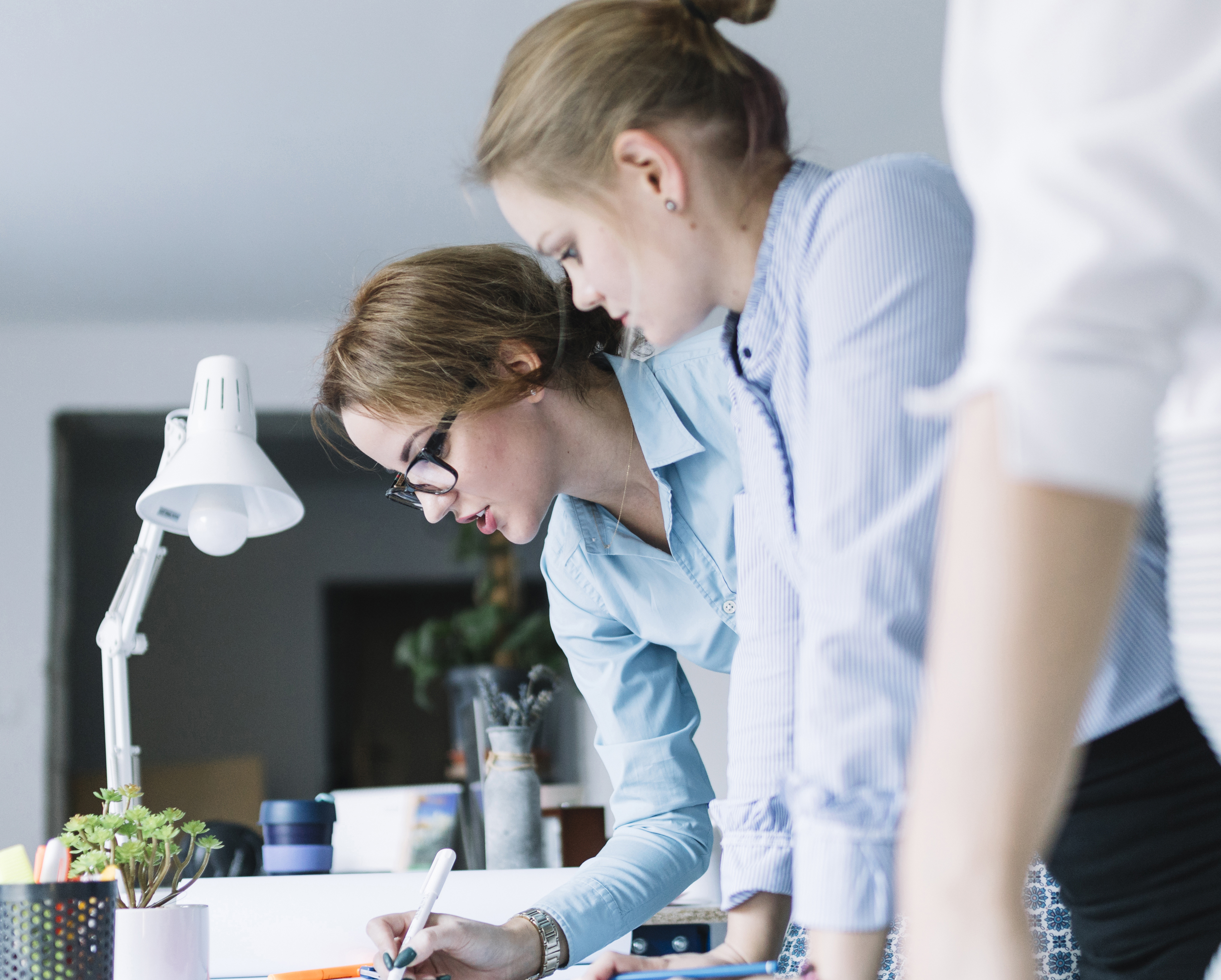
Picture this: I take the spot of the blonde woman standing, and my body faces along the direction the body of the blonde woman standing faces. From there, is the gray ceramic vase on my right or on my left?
on my right

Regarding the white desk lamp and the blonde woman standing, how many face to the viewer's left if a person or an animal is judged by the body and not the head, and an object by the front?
1

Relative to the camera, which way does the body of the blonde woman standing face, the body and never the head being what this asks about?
to the viewer's left

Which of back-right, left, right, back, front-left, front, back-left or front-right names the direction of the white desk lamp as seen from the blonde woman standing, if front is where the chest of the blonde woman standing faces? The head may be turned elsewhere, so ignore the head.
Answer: front-right

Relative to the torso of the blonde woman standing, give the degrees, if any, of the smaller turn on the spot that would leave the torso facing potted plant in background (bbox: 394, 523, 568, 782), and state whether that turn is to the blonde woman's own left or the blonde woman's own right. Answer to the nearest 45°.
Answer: approximately 90° to the blonde woman's own right

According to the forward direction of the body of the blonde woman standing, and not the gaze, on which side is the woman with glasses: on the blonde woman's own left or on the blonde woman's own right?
on the blonde woman's own right

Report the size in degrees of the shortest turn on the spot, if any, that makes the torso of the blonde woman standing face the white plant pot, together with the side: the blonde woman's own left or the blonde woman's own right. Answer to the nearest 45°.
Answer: approximately 45° to the blonde woman's own right

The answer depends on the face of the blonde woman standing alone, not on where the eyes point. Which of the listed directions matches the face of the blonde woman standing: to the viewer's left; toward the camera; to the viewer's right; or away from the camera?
to the viewer's left

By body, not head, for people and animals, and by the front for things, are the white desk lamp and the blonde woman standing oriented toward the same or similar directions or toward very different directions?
very different directions

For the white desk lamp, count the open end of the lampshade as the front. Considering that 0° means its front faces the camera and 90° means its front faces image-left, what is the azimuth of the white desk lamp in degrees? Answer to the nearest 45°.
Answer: approximately 315°
